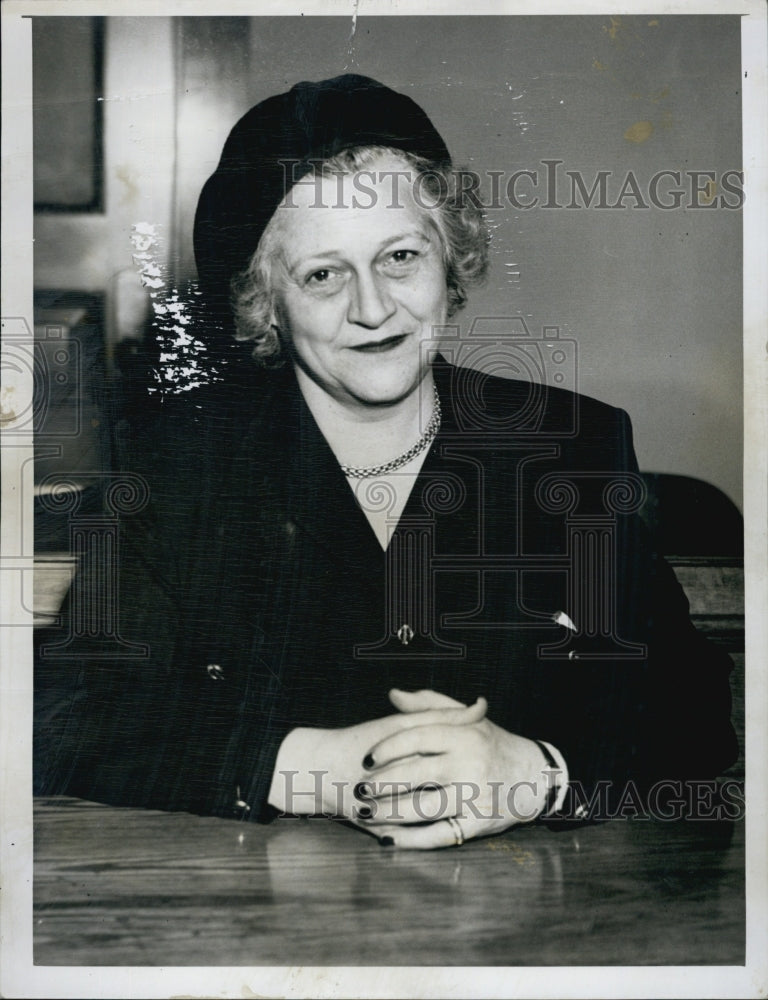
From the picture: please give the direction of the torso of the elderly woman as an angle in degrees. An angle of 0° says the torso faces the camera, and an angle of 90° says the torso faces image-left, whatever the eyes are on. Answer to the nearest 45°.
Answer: approximately 0°
